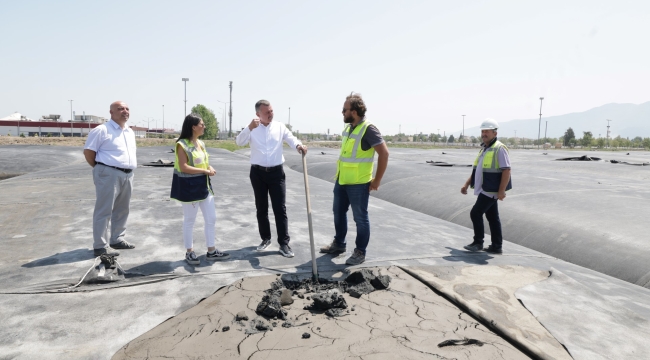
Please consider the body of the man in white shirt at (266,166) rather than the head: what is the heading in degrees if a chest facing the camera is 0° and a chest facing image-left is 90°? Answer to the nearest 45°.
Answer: approximately 0°

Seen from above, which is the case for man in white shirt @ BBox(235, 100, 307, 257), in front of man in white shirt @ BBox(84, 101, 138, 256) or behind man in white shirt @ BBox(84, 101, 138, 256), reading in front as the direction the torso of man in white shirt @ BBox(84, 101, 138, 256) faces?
in front

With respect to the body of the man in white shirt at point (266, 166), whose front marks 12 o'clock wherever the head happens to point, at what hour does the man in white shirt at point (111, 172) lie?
the man in white shirt at point (111, 172) is roughly at 3 o'clock from the man in white shirt at point (266, 166).

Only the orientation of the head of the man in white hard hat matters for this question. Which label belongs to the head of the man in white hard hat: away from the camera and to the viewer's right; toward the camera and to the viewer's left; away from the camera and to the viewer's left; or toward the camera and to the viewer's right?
toward the camera and to the viewer's left

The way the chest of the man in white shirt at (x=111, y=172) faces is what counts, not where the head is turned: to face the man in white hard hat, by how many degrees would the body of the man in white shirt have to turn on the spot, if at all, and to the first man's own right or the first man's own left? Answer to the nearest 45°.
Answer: approximately 45° to the first man's own left

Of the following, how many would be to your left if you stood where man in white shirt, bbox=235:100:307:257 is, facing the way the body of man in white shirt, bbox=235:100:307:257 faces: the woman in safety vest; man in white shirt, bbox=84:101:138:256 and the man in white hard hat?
1

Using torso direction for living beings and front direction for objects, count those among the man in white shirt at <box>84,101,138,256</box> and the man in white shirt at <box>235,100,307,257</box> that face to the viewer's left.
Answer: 0

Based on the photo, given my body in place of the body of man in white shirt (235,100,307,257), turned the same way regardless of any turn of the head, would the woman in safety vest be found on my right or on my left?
on my right

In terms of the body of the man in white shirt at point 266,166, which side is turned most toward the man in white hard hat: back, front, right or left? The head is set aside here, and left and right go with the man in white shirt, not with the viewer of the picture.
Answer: left

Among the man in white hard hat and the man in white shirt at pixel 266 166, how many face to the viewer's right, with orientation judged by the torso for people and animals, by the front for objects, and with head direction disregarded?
0

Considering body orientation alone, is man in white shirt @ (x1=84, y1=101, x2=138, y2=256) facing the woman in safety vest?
yes

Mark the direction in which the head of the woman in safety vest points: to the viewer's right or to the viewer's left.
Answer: to the viewer's right

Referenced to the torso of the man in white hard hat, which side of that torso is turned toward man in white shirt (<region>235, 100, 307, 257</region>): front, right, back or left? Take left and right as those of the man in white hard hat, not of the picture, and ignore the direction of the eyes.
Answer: front

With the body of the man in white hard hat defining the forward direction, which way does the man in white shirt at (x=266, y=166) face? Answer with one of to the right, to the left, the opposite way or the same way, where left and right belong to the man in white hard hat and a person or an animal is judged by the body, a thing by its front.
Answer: to the left
